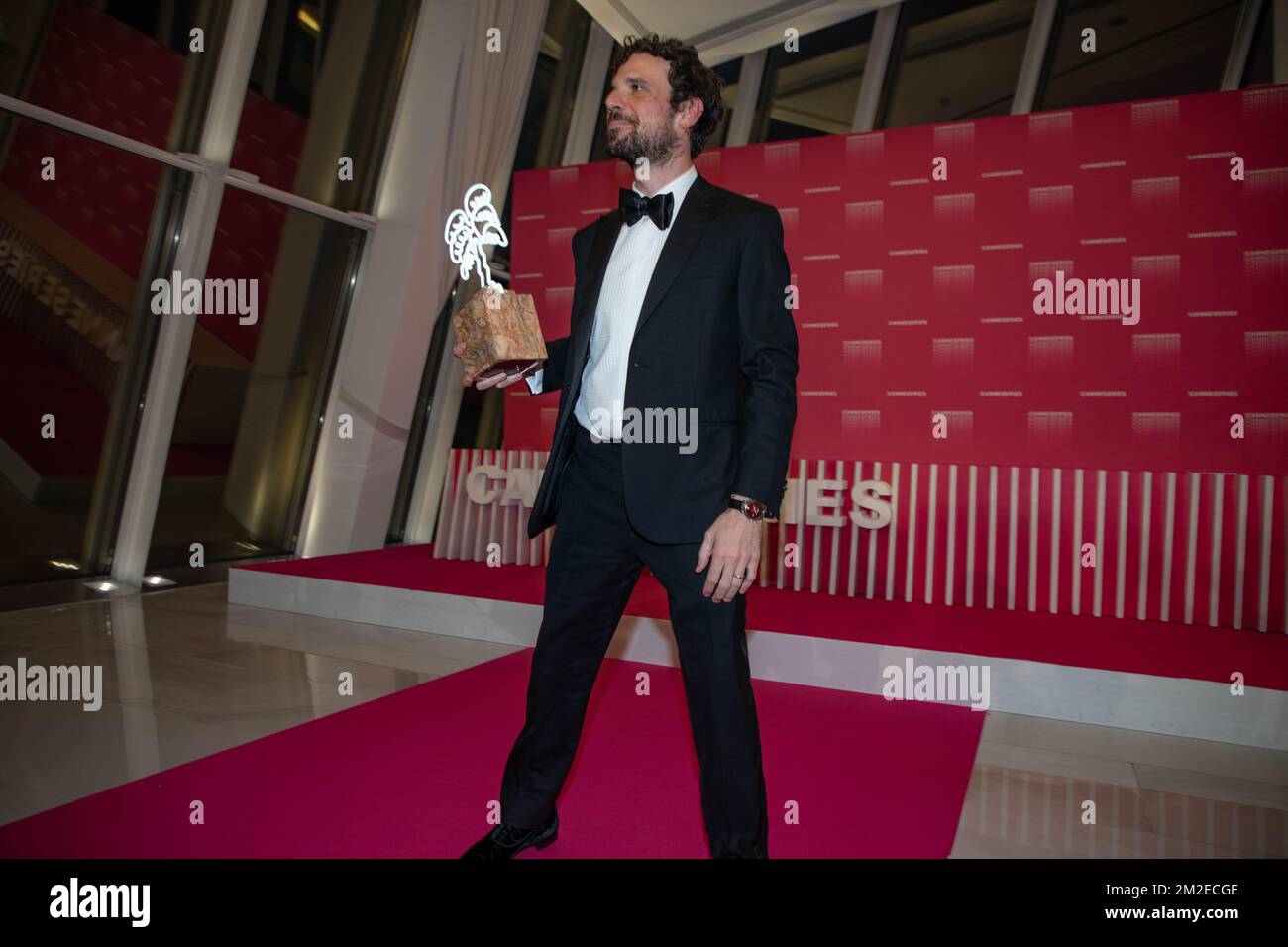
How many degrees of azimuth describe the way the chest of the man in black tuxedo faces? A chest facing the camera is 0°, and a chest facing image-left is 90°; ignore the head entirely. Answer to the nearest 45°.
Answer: approximately 45°
